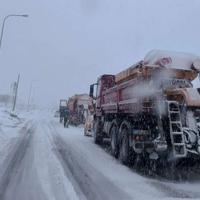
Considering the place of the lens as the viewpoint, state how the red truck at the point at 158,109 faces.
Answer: facing away from the viewer and to the left of the viewer

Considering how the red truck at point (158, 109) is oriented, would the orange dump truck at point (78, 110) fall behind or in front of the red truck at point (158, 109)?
in front
